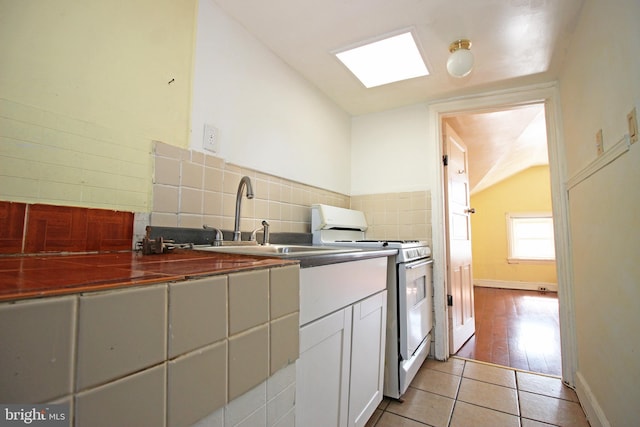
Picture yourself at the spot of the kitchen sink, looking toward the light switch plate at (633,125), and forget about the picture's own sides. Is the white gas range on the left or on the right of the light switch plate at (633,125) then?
left

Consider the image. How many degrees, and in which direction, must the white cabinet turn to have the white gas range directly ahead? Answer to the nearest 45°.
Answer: approximately 90° to its left

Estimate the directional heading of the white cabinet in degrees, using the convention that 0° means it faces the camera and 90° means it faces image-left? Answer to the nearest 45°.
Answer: approximately 315°

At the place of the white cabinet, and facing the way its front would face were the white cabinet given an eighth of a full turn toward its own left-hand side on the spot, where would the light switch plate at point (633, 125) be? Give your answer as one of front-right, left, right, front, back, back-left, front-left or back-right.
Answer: front

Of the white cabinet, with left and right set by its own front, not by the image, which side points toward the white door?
left
